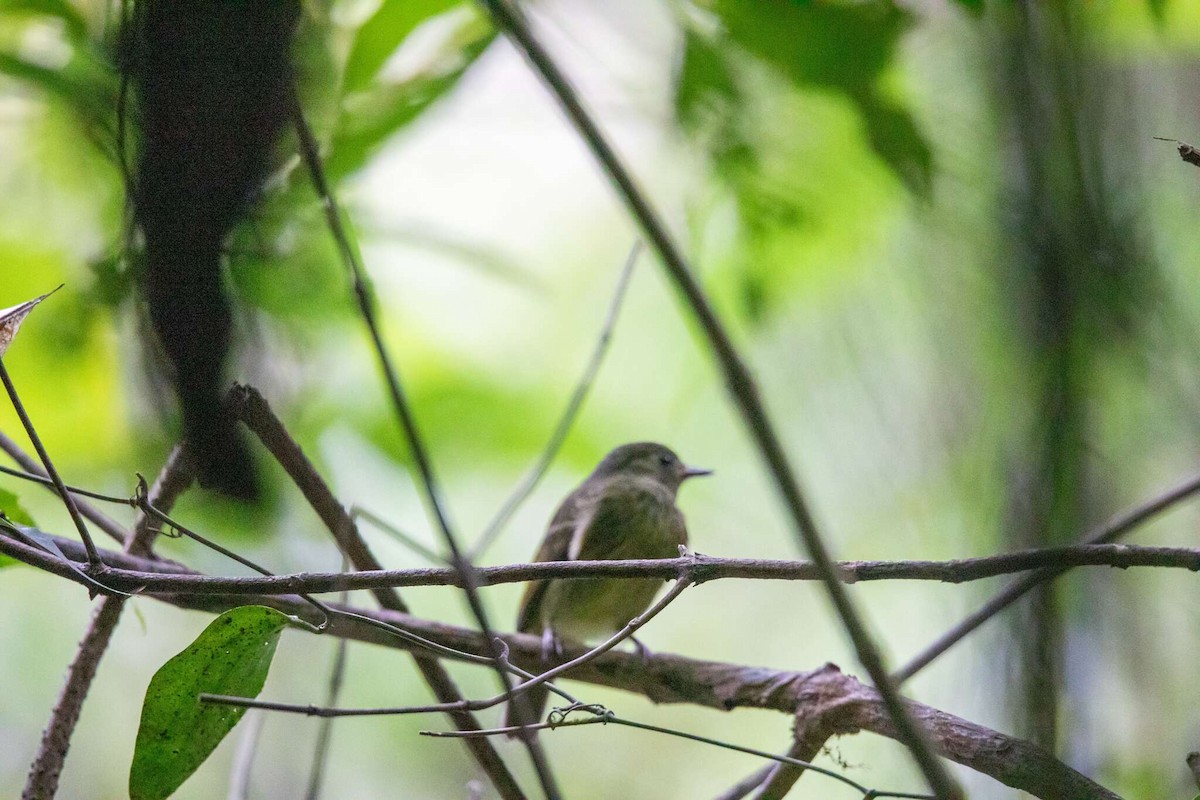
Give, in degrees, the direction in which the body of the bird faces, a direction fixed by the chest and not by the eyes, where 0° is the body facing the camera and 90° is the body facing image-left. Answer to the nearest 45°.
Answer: approximately 270°

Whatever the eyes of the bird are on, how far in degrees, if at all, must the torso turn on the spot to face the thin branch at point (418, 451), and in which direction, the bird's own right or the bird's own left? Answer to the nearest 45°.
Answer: approximately 90° to the bird's own right
